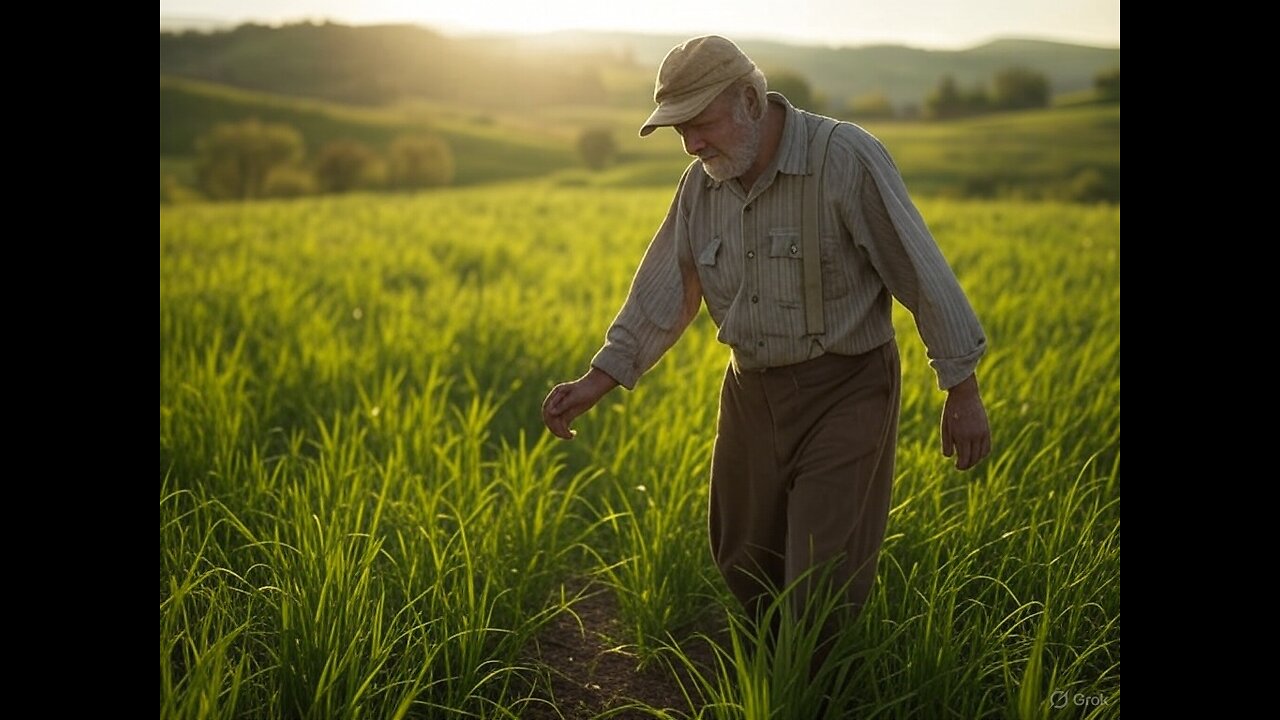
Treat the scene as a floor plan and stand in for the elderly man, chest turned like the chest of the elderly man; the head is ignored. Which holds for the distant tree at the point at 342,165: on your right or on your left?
on your right

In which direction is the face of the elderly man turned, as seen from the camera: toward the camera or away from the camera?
toward the camera

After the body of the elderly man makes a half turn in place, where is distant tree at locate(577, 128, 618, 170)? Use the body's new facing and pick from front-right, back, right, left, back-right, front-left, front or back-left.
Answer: front-left

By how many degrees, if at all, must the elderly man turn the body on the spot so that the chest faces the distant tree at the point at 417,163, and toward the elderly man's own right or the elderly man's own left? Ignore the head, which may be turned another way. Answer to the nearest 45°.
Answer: approximately 135° to the elderly man's own right
